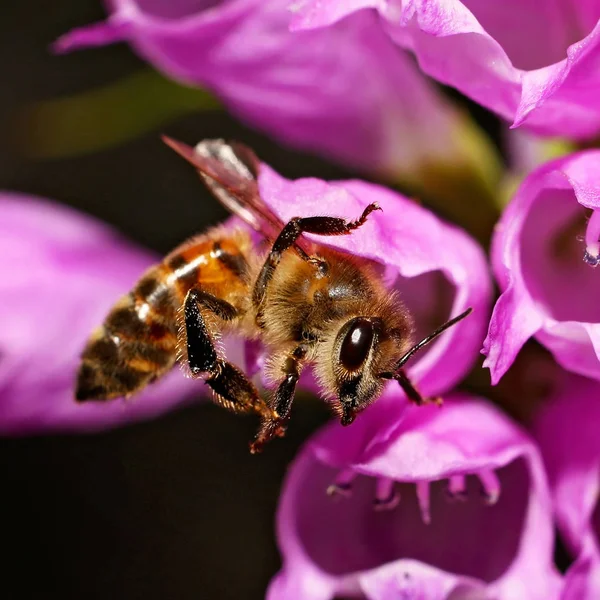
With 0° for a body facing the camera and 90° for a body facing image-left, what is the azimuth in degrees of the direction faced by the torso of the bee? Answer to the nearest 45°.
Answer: approximately 270°
